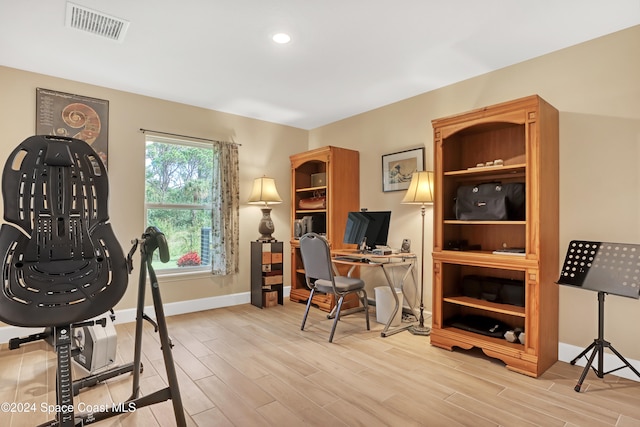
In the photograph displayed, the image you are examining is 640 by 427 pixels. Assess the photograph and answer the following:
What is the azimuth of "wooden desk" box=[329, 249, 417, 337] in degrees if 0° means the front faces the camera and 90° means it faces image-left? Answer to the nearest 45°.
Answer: approximately 45°

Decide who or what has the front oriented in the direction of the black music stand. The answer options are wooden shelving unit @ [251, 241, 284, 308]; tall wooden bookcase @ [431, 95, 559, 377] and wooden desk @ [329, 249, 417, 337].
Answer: the wooden shelving unit

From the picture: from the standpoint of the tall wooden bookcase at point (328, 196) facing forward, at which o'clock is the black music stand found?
The black music stand is roughly at 9 o'clock from the tall wooden bookcase.

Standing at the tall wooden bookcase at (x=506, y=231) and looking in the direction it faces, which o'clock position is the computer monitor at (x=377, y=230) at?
The computer monitor is roughly at 2 o'clock from the tall wooden bookcase.

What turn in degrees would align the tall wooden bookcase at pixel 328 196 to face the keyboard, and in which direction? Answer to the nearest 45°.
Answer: approximately 45° to its left

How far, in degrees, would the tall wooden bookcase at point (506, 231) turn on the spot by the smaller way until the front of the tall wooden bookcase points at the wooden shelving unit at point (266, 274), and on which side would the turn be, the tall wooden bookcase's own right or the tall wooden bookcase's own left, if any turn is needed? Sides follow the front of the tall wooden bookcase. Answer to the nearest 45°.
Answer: approximately 45° to the tall wooden bookcase's own right

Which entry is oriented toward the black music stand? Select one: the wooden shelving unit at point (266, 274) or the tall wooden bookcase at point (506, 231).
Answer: the wooden shelving unit
